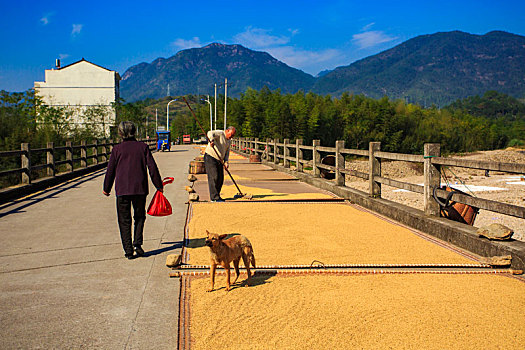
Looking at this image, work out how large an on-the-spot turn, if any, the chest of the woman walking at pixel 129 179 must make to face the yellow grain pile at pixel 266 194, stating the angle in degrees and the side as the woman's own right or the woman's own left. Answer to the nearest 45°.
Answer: approximately 45° to the woman's own right

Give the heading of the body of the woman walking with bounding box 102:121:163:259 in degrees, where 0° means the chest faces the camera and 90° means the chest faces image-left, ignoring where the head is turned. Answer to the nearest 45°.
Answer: approximately 180°

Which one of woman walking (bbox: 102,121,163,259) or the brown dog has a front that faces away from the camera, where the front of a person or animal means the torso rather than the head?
the woman walking

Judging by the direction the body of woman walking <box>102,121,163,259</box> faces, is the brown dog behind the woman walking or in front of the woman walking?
behind

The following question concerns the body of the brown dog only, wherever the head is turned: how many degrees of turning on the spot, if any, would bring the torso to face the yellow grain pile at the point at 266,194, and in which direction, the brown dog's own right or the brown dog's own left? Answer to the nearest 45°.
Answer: approximately 135° to the brown dog's own right

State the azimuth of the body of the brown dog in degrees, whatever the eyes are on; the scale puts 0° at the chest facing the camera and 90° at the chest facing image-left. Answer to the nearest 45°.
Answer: approximately 45°

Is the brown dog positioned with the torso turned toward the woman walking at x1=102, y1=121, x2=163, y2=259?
no

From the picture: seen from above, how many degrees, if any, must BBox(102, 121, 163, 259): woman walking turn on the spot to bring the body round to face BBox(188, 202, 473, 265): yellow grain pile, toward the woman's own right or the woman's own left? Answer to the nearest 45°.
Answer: approximately 90° to the woman's own right

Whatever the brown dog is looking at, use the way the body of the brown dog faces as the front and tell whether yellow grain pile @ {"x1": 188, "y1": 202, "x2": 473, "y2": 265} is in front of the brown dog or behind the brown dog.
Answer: behind

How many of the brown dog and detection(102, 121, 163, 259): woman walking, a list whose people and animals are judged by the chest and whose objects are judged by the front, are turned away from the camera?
1

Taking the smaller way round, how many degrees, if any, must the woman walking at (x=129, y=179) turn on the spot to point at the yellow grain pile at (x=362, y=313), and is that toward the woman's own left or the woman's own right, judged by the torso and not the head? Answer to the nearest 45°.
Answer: approximately 135° to the woman's own right
